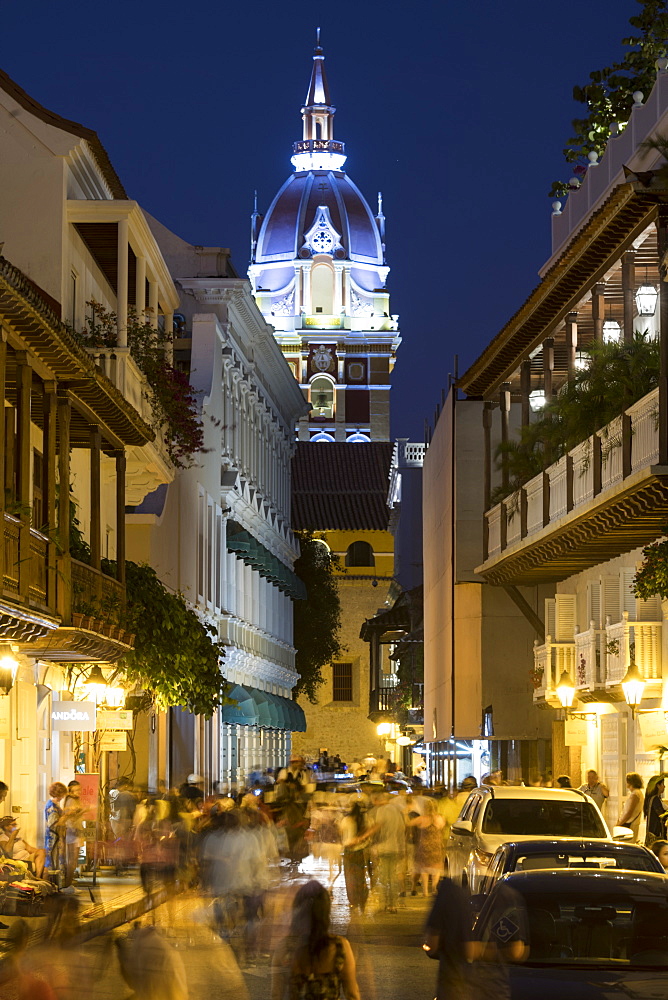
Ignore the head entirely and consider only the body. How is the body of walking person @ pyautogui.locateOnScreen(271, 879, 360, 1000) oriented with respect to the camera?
away from the camera

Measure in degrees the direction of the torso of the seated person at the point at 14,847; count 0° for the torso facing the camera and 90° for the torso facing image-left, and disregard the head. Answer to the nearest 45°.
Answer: approximately 270°

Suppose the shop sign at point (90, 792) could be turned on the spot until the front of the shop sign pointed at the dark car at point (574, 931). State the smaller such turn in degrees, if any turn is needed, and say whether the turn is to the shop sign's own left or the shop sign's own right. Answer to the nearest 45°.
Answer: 0° — it already faces it

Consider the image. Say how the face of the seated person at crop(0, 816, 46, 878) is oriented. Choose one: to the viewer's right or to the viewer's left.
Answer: to the viewer's right

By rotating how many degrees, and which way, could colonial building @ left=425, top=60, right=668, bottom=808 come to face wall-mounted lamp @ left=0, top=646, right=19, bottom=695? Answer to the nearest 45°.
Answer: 0° — it already faces it

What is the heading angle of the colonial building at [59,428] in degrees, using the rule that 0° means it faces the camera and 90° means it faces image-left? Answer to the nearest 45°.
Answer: approximately 315°
